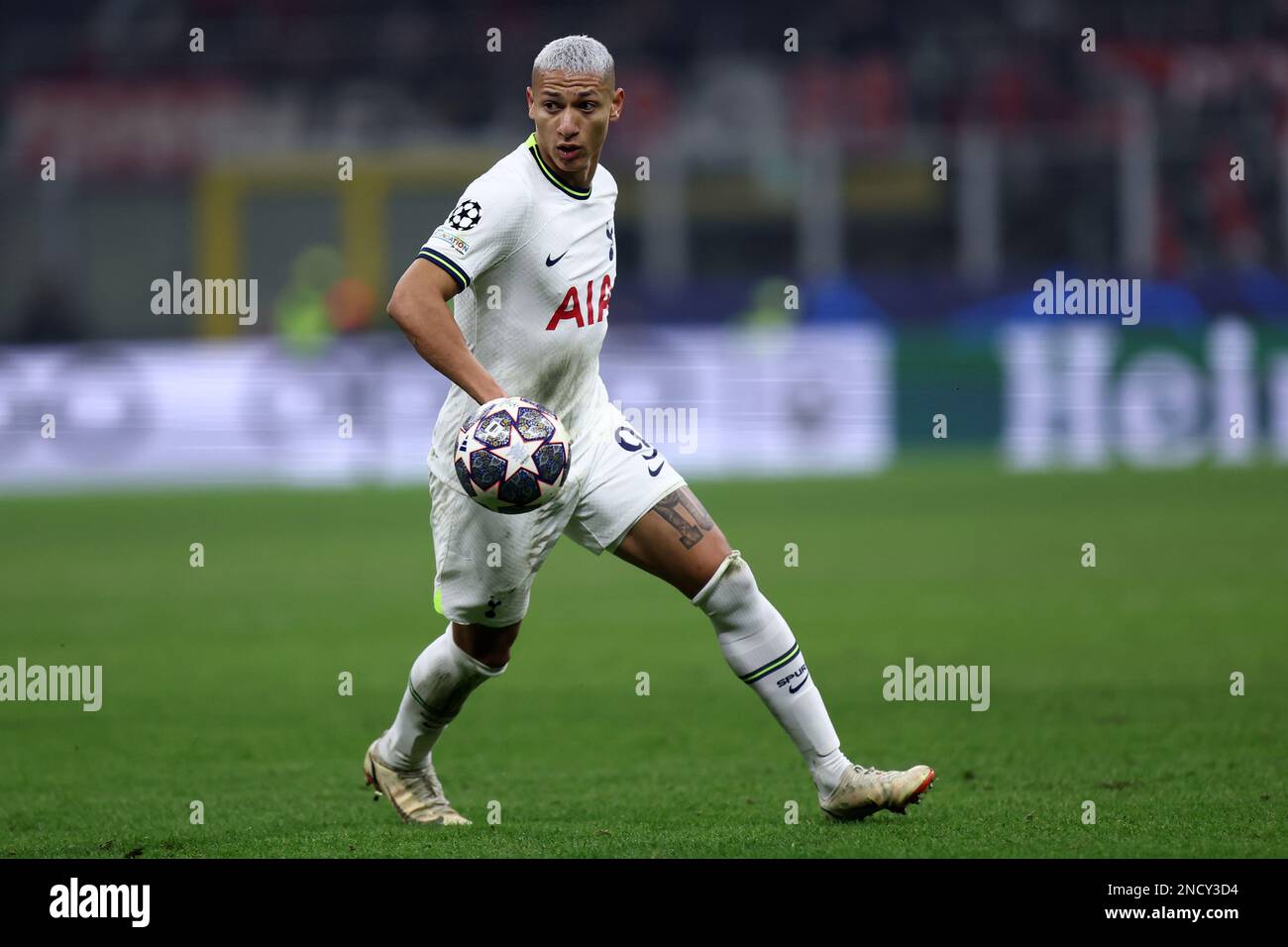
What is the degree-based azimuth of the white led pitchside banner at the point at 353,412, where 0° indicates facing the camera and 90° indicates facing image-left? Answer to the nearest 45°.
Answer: approximately 0°

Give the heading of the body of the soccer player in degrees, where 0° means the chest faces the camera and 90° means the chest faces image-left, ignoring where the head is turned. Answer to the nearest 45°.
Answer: approximately 315°

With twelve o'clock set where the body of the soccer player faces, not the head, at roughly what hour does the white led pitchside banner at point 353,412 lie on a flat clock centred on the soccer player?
The white led pitchside banner is roughly at 7 o'clock from the soccer player.

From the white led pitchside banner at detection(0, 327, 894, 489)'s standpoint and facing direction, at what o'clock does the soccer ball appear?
The soccer ball is roughly at 12 o'clock from the white led pitchside banner.

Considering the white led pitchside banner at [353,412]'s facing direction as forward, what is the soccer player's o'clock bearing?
The soccer player is roughly at 12 o'clock from the white led pitchside banner.
